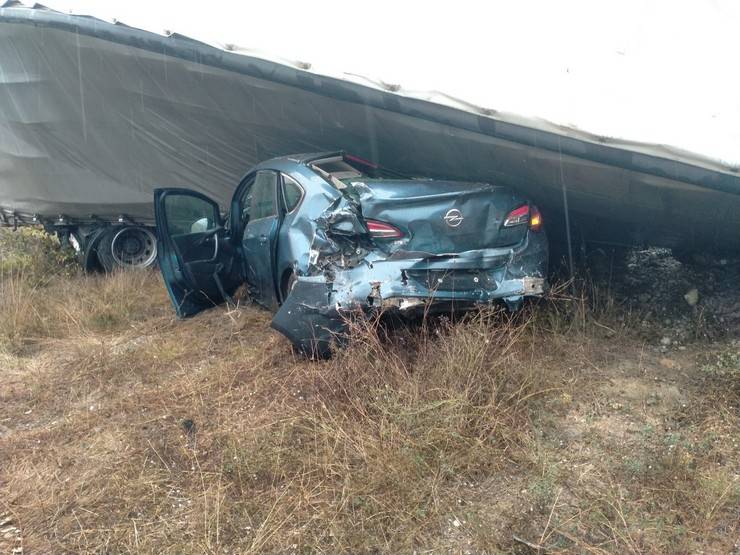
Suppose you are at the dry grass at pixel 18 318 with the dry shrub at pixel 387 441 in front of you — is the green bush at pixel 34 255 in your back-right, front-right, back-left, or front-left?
back-left

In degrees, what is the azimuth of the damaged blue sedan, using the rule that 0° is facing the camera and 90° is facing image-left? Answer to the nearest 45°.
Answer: approximately 135°

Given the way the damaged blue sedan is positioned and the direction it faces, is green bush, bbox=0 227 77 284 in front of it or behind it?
in front

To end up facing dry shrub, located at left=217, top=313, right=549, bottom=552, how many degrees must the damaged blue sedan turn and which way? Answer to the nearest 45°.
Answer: approximately 135° to its left

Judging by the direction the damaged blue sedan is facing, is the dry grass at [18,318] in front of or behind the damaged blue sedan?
in front

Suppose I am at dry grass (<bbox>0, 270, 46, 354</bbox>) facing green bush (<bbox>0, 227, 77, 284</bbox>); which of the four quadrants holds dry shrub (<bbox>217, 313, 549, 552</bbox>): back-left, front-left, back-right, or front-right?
back-right

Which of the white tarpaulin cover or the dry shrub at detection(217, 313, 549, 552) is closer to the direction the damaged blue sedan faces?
the white tarpaulin cover
